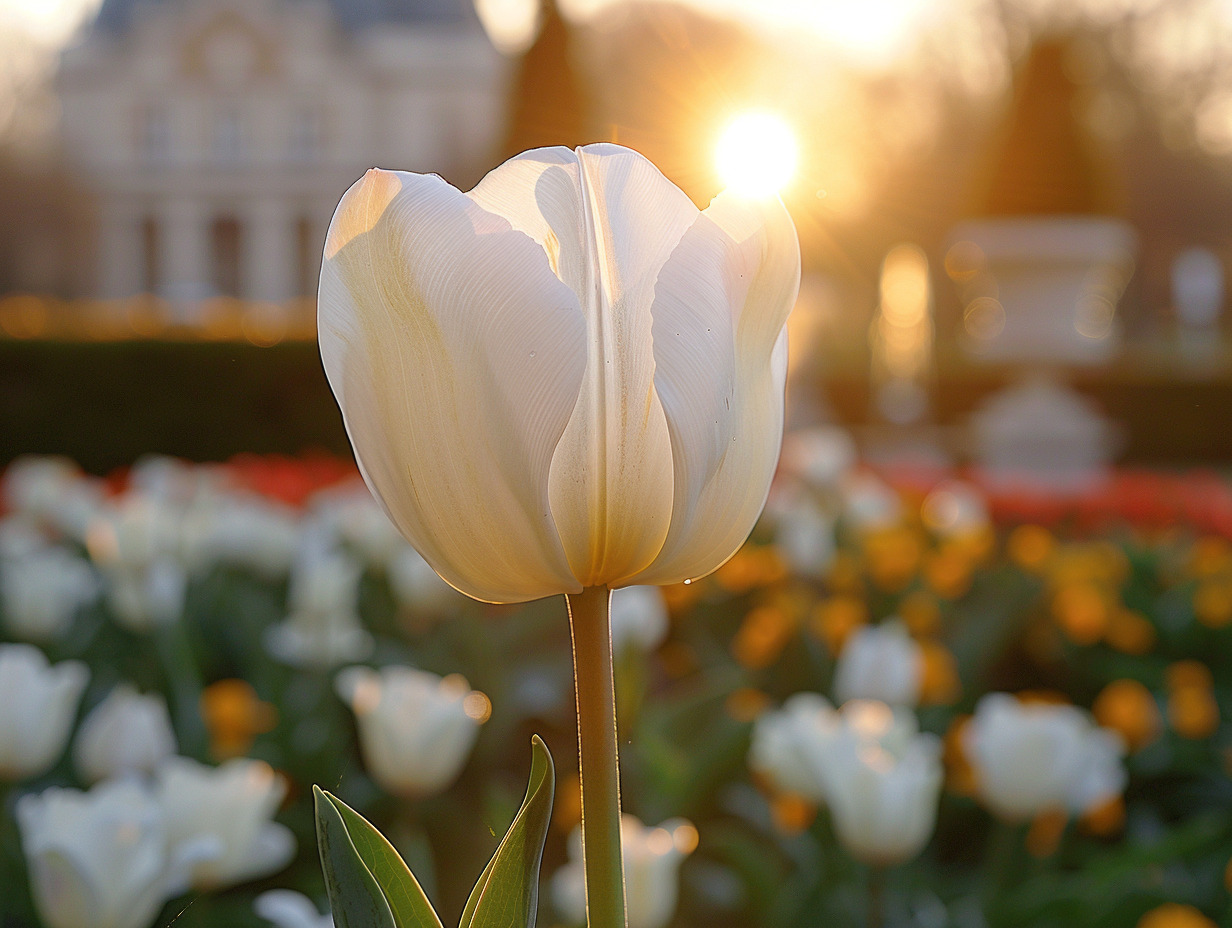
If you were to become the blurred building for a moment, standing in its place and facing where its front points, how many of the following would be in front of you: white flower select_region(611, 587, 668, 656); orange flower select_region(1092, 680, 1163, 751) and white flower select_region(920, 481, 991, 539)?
3

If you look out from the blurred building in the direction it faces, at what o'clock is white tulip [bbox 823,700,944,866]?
The white tulip is roughly at 12 o'clock from the blurred building.

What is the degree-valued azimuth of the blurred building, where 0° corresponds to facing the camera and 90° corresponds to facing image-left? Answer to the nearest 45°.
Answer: approximately 0°

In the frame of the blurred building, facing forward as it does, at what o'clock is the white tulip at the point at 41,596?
The white tulip is roughly at 12 o'clock from the blurred building.

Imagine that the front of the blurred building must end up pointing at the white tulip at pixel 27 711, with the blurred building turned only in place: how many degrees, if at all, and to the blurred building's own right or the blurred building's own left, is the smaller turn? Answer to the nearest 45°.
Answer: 0° — it already faces it

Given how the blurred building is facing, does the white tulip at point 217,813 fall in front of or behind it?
in front

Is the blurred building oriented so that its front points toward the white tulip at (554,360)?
yes

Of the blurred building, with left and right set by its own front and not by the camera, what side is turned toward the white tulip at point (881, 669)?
front

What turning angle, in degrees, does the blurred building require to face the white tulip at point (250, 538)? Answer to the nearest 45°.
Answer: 0° — it already faces it

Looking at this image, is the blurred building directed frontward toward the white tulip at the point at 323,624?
yes

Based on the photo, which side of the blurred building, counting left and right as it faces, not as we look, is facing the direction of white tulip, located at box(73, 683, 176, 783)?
front

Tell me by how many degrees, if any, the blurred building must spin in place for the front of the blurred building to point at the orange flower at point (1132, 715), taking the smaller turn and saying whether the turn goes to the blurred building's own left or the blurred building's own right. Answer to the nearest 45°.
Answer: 0° — it already faces it

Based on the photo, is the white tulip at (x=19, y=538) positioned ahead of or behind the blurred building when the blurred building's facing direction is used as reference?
ahead

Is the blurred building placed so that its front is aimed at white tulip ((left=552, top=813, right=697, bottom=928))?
yes

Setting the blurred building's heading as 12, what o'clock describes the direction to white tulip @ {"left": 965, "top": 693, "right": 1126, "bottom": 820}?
The white tulip is roughly at 12 o'clock from the blurred building.
